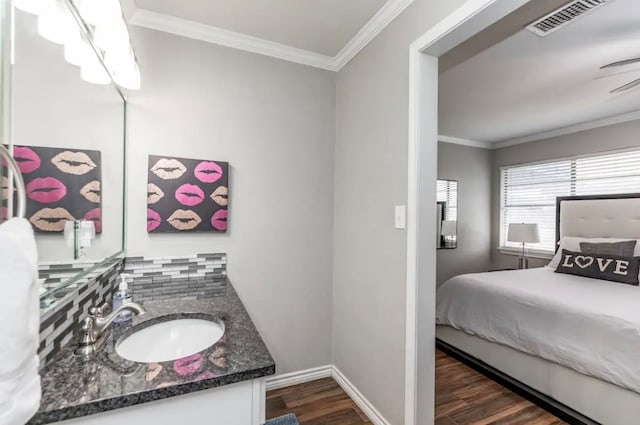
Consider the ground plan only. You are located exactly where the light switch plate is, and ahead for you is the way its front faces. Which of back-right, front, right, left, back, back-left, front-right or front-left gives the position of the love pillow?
back

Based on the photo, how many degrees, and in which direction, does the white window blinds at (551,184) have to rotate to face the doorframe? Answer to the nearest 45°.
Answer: approximately 45° to its left

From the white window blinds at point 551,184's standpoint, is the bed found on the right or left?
on its left

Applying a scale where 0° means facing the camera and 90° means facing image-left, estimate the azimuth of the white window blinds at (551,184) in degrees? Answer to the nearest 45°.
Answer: approximately 45°

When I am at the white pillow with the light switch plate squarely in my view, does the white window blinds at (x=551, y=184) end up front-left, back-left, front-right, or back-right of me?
back-right

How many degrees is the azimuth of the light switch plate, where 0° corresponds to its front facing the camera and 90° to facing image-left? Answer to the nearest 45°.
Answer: approximately 45°

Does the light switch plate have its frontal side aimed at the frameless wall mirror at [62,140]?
yes

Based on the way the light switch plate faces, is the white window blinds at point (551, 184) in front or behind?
behind
